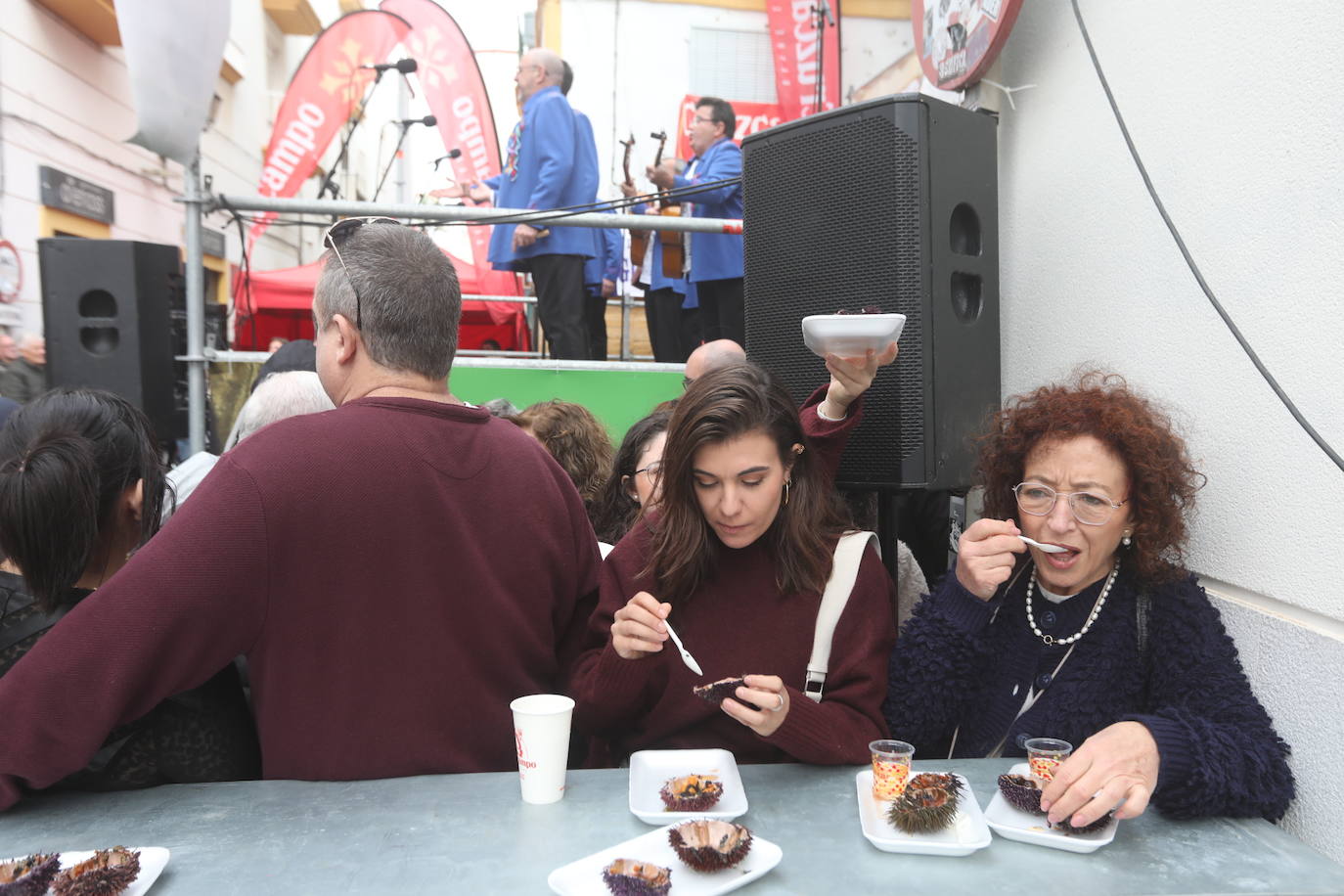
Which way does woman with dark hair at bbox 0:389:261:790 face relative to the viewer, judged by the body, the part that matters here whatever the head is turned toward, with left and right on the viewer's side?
facing away from the viewer and to the right of the viewer

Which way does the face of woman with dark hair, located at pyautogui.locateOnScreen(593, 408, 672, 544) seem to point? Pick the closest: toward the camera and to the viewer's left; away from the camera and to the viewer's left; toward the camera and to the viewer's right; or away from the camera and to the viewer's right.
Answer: toward the camera and to the viewer's right

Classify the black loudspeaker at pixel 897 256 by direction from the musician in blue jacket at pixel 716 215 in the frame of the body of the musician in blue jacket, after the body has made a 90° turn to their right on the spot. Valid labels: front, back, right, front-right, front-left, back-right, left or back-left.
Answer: back

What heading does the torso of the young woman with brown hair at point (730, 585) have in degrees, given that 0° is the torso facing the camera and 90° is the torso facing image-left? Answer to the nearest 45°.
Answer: approximately 0°

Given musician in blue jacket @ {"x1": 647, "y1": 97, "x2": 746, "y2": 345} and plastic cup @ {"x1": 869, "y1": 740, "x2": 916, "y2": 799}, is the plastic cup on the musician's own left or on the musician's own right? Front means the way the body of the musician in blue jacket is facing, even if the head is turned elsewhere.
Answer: on the musician's own left

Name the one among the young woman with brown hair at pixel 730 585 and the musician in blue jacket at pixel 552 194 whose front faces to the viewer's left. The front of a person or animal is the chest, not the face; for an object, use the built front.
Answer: the musician in blue jacket

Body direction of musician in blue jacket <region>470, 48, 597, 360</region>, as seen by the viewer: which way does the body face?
to the viewer's left

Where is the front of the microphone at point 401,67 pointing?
to the viewer's right

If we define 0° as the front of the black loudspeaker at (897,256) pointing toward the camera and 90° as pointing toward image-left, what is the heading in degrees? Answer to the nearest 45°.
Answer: approximately 45°

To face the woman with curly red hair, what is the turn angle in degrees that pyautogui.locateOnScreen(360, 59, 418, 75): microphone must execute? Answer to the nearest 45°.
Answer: approximately 90° to its right
